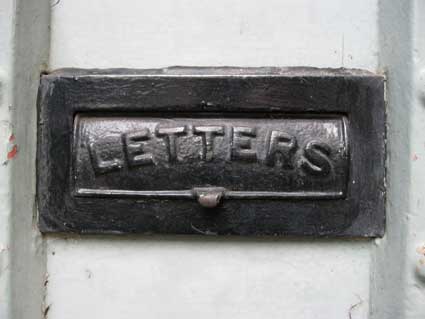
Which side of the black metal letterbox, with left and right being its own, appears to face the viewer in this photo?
front
